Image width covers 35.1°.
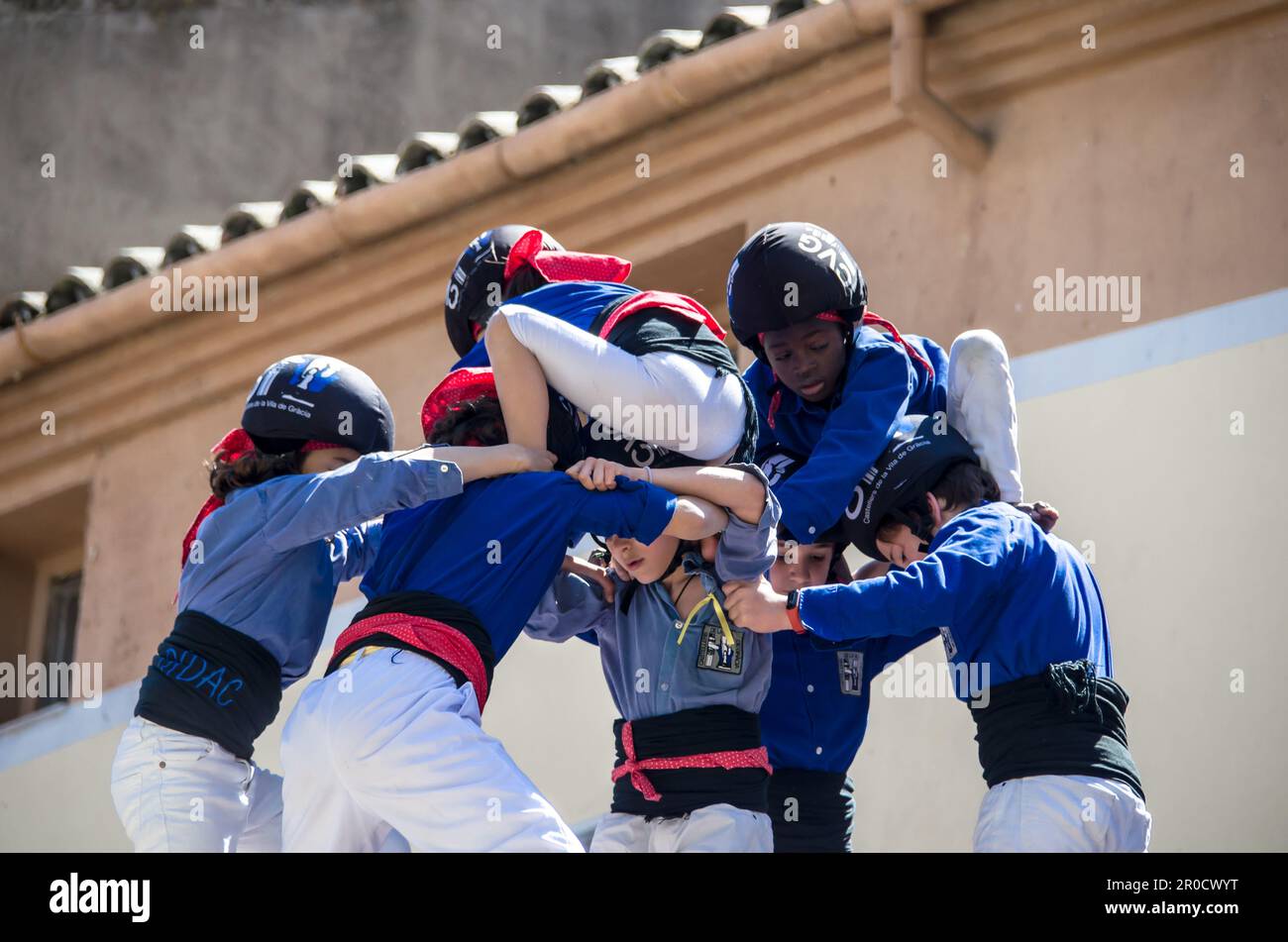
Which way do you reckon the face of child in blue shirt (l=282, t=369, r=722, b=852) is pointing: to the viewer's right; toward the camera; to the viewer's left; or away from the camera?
away from the camera

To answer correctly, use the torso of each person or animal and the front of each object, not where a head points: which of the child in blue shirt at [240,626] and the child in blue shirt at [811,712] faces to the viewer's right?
the child in blue shirt at [240,626]

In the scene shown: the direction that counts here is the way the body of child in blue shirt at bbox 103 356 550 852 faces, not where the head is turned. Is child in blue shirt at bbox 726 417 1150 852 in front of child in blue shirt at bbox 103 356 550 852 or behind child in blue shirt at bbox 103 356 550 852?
in front

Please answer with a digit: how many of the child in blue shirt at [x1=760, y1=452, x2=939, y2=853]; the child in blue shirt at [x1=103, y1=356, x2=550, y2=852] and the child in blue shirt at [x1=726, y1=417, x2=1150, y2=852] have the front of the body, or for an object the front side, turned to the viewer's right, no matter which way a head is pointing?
1

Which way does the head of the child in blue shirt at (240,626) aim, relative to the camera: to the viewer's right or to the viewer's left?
to the viewer's right

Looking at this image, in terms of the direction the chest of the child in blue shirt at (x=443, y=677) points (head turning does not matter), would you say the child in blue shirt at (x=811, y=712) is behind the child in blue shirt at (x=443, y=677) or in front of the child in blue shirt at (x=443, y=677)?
in front

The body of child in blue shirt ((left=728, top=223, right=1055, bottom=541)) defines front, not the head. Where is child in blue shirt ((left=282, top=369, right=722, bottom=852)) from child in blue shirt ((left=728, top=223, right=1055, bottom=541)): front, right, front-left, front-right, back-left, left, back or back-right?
front

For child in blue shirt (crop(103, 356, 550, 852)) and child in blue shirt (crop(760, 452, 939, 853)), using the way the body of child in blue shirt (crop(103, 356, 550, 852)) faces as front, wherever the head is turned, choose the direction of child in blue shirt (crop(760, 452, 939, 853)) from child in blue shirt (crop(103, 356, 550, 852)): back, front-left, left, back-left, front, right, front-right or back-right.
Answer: front

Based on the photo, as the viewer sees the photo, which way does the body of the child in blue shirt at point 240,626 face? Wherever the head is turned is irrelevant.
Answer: to the viewer's right

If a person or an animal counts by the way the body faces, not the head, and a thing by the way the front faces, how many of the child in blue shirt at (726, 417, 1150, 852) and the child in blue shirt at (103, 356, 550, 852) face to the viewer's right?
1

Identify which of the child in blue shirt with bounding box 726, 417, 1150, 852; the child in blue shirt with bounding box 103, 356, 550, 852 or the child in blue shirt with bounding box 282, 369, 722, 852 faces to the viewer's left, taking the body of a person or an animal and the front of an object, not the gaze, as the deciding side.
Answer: the child in blue shirt with bounding box 726, 417, 1150, 852

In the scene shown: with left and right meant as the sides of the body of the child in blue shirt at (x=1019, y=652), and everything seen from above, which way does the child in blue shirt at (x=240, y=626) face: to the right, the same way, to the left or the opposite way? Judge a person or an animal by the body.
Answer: the opposite way

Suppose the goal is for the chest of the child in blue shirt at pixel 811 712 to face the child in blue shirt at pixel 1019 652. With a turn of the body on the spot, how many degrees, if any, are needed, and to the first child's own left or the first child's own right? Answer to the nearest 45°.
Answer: approximately 45° to the first child's own left

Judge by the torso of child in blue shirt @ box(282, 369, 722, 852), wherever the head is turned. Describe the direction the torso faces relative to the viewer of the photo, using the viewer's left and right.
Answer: facing away from the viewer and to the right of the viewer

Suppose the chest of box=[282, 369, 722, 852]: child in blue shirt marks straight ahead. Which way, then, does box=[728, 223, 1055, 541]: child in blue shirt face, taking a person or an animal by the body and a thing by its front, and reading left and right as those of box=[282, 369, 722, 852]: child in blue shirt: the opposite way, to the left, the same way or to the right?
the opposite way

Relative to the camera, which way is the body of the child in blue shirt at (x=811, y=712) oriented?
toward the camera

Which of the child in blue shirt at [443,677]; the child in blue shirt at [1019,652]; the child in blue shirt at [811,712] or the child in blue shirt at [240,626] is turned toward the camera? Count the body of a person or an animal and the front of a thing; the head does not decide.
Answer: the child in blue shirt at [811,712]

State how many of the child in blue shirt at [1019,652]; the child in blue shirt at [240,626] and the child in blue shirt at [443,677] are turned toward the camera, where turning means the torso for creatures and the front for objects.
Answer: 0

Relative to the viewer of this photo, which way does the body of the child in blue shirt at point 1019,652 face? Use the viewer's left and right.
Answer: facing to the left of the viewer
